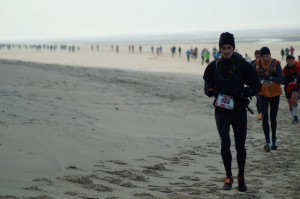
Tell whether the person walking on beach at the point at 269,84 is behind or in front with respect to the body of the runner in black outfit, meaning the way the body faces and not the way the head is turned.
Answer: behind

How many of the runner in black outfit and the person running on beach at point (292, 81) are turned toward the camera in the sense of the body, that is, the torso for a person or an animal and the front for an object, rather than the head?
2

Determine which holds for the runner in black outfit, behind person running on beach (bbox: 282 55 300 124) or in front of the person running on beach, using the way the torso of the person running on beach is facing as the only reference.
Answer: in front

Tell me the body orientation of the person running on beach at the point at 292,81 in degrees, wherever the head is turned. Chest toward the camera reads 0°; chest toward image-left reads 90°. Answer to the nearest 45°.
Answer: approximately 0°

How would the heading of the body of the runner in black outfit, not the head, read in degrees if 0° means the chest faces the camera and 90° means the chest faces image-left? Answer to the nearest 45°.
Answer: approximately 0°

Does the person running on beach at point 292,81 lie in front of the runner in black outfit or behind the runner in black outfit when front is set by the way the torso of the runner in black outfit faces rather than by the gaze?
behind
